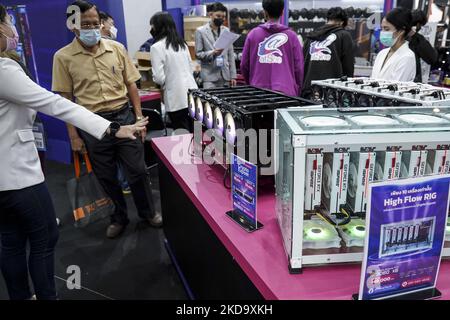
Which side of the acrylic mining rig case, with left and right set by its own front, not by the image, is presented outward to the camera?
front

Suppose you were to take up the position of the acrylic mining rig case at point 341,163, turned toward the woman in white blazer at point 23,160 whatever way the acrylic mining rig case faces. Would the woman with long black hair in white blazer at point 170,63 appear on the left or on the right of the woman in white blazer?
right

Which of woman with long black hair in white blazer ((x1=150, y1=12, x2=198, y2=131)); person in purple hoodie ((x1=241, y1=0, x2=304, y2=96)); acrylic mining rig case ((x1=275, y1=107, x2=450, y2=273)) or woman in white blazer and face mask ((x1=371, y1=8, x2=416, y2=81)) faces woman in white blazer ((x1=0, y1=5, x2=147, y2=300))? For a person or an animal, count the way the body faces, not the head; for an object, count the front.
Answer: woman in white blazer and face mask ((x1=371, y1=8, x2=416, y2=81))

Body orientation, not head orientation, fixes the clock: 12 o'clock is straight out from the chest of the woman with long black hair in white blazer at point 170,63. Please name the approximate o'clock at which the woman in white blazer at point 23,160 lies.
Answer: The woman in white blazer is roughly at 8 o'clock from the woman with long black hair in white blazer.

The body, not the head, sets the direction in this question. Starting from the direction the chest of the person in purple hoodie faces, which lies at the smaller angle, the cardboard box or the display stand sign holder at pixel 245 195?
the cardboard box

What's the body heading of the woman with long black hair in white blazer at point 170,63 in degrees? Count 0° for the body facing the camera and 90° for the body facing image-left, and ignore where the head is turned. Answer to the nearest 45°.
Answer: approximately 135°

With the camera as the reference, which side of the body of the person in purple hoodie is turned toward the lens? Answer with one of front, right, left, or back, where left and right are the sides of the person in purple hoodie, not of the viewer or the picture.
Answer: back

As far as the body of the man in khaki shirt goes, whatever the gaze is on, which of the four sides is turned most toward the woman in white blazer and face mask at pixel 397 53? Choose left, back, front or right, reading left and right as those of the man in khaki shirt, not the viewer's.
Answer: left

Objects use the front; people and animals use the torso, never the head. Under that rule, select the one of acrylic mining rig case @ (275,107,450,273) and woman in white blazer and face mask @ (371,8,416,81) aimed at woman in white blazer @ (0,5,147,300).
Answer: the woman in white blazer and face mask

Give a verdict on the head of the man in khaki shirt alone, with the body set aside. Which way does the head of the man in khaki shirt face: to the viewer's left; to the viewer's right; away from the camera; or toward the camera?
toward the camera

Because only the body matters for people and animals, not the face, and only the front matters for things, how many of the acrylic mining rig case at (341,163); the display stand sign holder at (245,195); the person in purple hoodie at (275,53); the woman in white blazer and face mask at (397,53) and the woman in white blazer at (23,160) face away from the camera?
1

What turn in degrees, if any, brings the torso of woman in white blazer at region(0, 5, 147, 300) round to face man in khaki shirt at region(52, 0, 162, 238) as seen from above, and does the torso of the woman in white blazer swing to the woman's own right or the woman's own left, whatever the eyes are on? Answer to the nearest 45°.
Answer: approximately 45° to the woman's own left

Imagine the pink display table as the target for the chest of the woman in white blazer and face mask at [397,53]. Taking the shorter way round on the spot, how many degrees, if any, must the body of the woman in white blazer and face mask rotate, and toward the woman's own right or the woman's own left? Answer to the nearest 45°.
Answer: approximately 45° to the woman's own left

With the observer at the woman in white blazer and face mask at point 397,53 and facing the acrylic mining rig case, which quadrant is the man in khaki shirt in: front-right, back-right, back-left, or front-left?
front-right

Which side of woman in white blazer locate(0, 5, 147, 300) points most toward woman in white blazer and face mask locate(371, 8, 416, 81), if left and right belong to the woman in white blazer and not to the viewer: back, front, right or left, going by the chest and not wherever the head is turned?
front

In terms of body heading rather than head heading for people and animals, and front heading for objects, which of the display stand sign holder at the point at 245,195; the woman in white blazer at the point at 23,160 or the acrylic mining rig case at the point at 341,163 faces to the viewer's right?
the woman in white blazer

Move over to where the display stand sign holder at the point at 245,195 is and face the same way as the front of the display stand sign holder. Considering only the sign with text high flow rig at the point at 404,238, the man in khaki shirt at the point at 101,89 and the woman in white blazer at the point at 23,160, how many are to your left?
1
